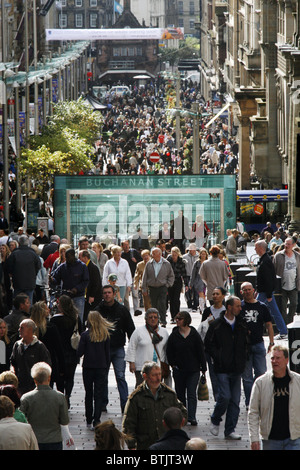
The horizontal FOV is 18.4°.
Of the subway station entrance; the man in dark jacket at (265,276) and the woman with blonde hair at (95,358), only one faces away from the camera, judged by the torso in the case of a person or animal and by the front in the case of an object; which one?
the woman with blonde hair

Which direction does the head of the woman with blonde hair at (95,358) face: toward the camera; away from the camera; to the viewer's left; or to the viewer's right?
away from the camera

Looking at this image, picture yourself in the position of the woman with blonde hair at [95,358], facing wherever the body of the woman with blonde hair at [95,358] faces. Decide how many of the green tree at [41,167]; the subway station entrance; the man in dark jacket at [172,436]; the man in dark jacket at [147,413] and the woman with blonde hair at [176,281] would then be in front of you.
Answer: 3

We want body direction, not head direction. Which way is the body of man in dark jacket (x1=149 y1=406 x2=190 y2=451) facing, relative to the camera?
away from the camera

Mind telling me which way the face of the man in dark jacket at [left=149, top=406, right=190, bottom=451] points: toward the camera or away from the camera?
away from the camera

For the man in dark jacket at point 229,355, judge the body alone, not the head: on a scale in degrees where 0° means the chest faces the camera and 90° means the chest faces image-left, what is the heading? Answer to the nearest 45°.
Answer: approximately 315°

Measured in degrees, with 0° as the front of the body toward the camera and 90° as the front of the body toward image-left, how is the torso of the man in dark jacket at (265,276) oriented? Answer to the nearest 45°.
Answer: approximately 90°

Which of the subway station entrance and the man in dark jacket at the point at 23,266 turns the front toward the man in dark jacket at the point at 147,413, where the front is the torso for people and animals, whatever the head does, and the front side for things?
the subway station entrance

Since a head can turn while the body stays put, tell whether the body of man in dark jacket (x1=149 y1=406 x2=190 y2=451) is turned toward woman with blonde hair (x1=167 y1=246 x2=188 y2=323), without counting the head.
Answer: yes
